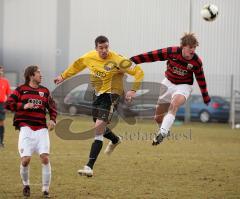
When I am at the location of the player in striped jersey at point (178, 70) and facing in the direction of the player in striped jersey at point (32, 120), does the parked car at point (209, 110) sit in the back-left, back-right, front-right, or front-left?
back-right

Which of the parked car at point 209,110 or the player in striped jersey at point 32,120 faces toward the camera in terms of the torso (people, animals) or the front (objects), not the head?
the player in striped jersey

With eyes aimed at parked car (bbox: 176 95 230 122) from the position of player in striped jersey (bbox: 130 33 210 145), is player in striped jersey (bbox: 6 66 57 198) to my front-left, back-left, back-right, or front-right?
back-left

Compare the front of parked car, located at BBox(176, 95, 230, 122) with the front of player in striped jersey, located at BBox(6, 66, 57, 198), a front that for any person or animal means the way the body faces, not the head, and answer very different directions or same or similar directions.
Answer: very different directions

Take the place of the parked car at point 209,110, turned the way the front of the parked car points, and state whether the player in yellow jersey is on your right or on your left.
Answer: on your left

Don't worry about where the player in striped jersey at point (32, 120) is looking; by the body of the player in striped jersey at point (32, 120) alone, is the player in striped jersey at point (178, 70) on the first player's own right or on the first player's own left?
on the first player's own left

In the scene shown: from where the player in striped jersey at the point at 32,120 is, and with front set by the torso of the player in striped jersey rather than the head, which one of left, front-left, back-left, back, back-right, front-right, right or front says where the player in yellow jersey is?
back-left

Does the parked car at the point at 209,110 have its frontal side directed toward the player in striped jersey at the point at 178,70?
no

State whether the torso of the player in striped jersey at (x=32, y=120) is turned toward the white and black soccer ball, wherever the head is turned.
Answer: no

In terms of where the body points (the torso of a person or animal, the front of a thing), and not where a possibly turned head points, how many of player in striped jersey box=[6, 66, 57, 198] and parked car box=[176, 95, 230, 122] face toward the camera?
1

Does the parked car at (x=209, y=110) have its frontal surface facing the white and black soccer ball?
no

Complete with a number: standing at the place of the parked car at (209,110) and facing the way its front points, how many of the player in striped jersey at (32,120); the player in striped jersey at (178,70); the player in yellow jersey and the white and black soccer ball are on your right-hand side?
0

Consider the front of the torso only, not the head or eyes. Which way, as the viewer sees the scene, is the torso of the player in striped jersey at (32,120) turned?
toward the camera

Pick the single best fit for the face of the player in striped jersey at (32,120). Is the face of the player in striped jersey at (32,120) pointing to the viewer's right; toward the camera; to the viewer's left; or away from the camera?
to the viewer's right

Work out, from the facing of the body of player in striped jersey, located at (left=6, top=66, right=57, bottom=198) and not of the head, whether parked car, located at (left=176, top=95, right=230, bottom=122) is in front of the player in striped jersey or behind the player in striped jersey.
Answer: behind

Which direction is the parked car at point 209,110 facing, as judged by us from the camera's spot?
facing away from the viewer and to the left of the viewer
